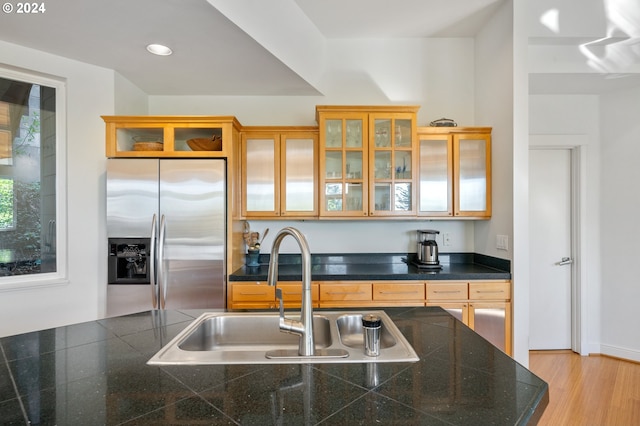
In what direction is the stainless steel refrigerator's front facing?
toward the camera

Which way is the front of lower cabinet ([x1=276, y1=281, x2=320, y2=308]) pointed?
toward the camera

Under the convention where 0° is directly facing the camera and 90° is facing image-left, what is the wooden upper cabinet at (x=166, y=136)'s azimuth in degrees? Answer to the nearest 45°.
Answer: approximately 0°

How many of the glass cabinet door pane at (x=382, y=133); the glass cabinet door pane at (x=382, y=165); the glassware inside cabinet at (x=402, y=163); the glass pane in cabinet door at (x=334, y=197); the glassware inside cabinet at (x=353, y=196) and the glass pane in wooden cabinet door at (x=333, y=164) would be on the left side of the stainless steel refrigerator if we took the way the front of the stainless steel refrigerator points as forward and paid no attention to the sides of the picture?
6

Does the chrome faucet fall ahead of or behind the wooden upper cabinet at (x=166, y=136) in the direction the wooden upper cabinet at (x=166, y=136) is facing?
ahead

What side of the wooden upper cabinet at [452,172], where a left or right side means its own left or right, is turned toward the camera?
front

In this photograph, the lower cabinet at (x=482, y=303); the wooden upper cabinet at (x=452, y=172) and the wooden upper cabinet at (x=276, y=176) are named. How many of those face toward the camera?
3

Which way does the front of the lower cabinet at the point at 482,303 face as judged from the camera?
facing the viewer

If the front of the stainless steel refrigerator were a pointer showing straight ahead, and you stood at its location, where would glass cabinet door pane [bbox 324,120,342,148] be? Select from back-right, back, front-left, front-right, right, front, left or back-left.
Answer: left

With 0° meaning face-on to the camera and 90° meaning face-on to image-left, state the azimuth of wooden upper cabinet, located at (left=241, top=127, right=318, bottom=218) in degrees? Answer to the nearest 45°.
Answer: approximately 0°
